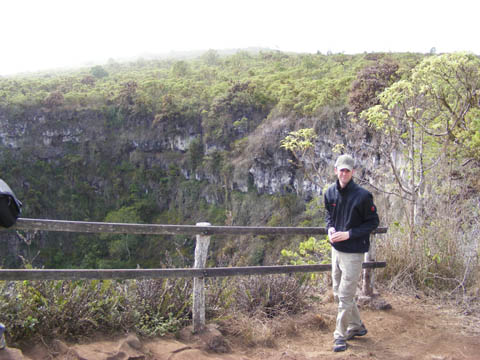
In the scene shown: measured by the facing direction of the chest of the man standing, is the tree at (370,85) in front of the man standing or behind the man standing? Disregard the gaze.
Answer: behind

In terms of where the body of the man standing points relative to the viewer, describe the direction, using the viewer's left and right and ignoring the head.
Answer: facing the viewer and to the left of the viewer

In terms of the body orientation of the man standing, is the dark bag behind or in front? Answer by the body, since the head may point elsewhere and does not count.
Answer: in front

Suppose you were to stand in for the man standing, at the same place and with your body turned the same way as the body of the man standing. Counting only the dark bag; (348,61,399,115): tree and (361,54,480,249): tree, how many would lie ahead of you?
1

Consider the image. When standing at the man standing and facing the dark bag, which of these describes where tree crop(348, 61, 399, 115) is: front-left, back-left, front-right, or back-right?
back-right

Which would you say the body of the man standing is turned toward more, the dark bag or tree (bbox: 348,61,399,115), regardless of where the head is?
the dark bag

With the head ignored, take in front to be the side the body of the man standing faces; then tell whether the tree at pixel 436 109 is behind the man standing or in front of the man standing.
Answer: behind

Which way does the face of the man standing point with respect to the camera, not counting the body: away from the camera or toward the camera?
toward the camera
